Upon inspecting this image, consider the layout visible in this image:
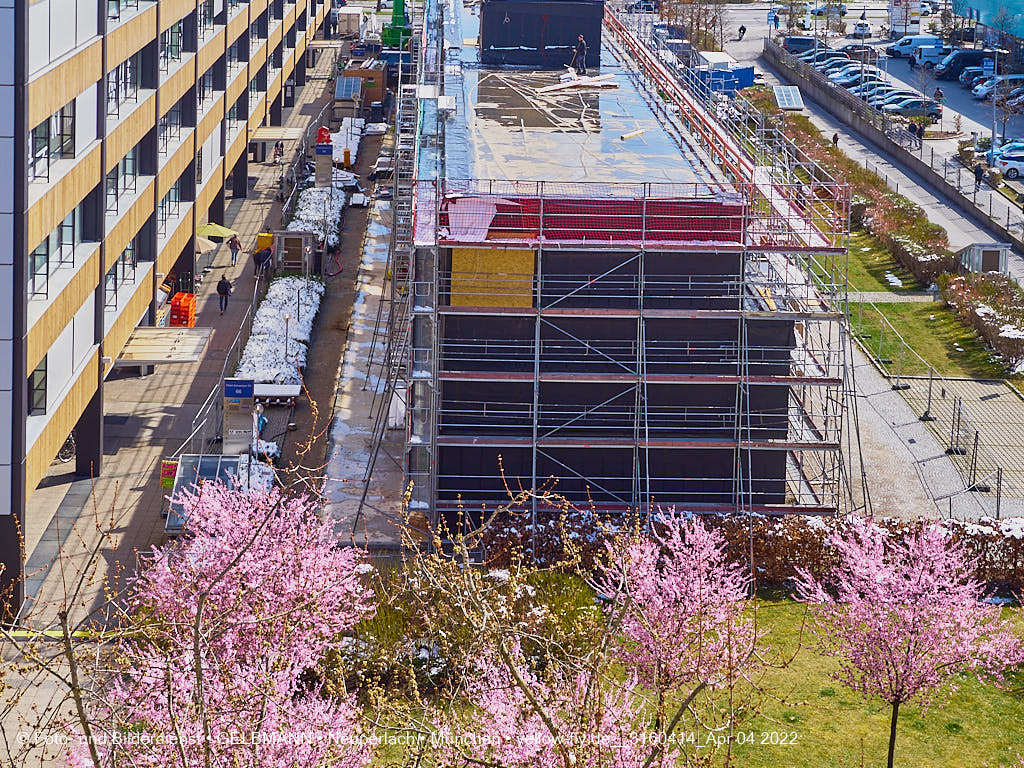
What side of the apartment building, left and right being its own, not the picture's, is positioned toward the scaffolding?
front

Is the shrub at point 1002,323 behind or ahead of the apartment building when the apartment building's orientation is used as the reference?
ahead

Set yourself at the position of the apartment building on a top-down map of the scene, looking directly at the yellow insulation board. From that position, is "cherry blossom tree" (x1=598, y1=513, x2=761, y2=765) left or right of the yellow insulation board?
right

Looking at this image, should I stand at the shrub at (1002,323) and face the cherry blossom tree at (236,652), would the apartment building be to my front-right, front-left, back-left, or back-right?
front-right

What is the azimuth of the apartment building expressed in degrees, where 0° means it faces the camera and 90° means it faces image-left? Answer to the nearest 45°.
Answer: approximately 270°

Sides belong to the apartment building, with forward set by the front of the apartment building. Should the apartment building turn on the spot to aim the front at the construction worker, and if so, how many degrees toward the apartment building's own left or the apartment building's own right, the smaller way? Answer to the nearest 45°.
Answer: approximately 45° to the apartment building's own left

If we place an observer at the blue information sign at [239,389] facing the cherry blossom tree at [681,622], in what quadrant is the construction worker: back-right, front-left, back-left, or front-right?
back-left

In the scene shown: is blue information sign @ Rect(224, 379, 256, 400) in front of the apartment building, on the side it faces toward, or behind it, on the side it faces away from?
in front

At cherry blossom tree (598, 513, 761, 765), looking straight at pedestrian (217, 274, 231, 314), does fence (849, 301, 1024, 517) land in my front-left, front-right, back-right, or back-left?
front-right

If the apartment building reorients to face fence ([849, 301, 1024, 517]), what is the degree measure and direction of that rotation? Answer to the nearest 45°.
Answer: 0° — it already faces it
